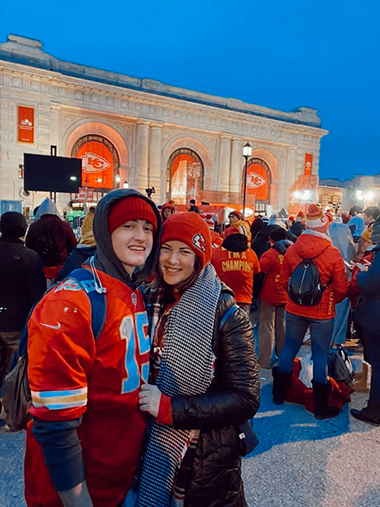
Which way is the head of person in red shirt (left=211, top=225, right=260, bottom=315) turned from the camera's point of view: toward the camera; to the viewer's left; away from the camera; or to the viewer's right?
away from the camera

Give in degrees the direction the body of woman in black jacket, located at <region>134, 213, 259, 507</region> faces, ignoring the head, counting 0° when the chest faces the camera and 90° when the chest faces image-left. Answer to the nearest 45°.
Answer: approximately 45°

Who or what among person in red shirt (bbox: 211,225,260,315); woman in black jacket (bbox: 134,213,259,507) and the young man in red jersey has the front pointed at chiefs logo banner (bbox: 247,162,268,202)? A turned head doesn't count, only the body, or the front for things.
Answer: the person in red shirt

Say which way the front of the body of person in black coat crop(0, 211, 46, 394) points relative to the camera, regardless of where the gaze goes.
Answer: away from the camera

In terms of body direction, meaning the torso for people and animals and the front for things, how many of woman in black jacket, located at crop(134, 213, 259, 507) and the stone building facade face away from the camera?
0

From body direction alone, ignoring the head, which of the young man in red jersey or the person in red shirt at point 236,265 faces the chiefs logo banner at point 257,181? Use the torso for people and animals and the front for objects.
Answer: the person in red shirt

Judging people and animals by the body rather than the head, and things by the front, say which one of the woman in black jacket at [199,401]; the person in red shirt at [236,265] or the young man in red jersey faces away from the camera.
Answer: the person in red shirt

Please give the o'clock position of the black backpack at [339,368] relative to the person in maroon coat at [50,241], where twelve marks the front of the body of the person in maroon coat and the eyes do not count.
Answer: The black backpack is roughly at 4 o'clock from the person in maroon coat.

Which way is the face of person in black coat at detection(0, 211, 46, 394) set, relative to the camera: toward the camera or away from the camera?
away from the camera

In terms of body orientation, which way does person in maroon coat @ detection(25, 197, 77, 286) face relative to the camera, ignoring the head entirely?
away from the camera

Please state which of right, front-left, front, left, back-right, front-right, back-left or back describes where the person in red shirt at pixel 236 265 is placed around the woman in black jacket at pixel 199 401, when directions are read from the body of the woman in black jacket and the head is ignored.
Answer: back-right

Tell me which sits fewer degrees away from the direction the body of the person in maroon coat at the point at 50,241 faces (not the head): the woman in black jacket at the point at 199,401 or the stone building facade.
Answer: the stone building facade

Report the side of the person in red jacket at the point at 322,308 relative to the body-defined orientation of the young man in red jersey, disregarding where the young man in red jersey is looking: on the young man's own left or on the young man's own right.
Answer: on the young man's own left

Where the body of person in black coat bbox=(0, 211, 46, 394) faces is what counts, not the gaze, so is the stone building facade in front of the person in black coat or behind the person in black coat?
in front

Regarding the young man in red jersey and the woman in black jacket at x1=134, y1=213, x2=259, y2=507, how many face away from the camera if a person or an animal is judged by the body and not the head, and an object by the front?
0

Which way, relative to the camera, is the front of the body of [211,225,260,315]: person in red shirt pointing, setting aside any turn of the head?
away from the camera

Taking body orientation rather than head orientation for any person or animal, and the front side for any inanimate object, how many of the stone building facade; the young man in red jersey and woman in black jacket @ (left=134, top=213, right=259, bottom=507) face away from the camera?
0

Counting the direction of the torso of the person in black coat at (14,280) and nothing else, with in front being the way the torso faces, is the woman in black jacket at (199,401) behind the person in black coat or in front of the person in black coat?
behind
